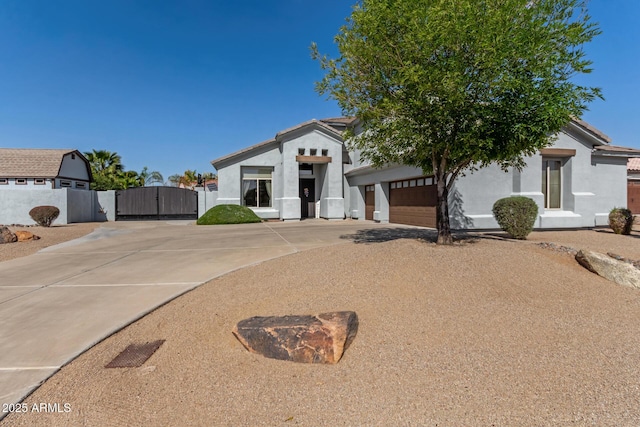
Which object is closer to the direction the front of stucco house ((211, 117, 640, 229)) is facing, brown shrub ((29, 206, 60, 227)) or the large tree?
the large tree

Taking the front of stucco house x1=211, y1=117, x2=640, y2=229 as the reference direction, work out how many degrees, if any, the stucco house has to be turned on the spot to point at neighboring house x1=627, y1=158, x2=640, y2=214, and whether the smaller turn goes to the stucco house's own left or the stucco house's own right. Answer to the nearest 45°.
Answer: approximately 135° to the stucco house's own left

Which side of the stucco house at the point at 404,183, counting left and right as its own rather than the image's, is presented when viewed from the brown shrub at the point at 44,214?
right

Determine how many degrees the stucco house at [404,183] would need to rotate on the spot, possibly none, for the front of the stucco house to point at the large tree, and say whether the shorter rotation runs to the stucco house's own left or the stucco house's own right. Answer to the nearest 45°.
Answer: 0° — it already faces it

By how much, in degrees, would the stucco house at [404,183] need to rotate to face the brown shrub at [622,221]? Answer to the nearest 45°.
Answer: approximately 90° to its left

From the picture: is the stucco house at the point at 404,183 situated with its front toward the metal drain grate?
yes

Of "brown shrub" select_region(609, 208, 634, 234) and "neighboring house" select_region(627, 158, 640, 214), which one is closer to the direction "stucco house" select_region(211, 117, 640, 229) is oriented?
the brown shrub

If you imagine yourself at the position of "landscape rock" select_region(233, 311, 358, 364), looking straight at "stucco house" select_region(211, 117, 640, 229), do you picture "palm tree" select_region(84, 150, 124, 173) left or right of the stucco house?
left

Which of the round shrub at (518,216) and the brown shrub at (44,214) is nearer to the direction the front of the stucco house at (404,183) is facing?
the round shrub

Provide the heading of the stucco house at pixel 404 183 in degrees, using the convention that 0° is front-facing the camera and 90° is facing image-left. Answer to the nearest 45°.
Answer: approximately 0°

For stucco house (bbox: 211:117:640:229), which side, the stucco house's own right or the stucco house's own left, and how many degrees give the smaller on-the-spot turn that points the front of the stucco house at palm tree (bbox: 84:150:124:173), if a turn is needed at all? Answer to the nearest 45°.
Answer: approximately 90° to the stucco house's own right

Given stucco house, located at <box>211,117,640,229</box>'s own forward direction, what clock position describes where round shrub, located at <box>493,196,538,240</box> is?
The round shrub is roughly at 11 o'clock from the stucco house.

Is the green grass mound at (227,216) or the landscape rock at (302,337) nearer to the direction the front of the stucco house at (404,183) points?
the landscape rock

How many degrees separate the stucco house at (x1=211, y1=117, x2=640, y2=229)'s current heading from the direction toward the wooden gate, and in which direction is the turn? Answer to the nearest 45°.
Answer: approximately 90° to its right
